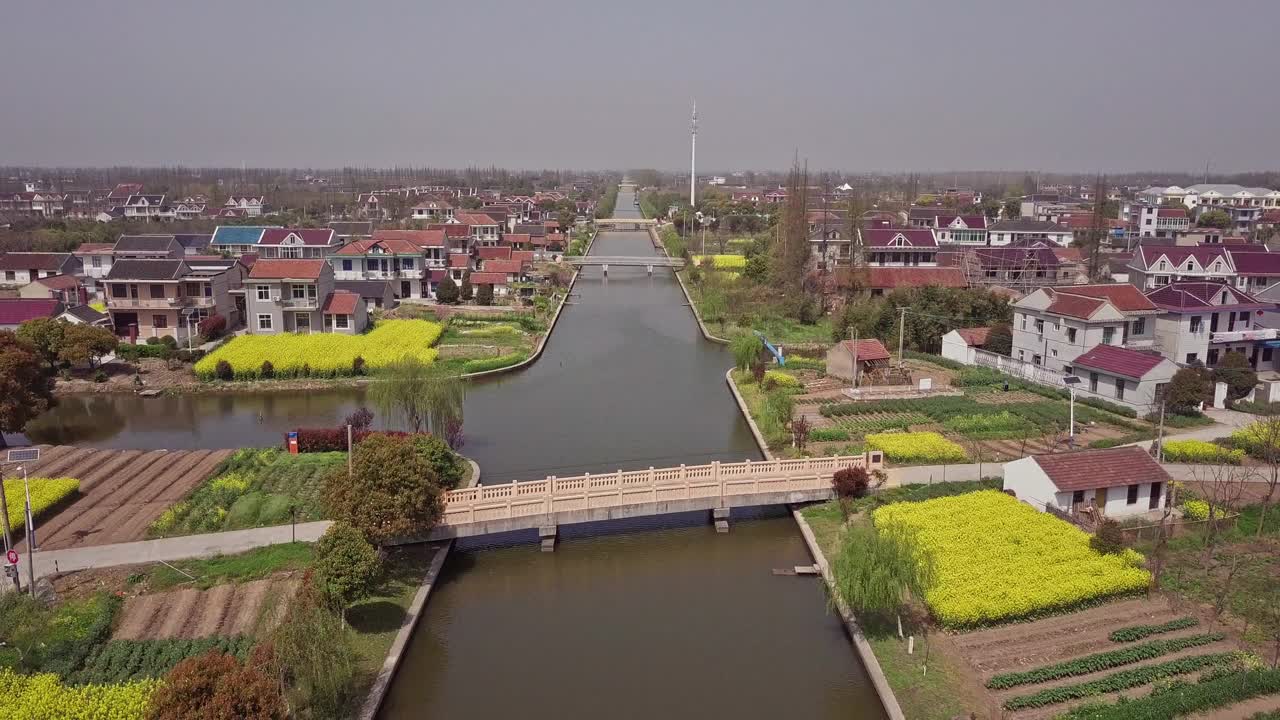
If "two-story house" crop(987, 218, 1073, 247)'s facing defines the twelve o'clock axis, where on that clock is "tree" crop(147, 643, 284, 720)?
The tree is roughly at 12 o'clock from the two-story house.

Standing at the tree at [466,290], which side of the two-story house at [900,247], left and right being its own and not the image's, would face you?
right

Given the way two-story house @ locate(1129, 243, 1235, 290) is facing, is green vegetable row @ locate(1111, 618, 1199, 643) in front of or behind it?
in front

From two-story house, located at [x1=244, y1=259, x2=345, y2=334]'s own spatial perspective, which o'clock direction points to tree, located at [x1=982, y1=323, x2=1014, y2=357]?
The tree is roughly at 10 o'clock from the two-story house.

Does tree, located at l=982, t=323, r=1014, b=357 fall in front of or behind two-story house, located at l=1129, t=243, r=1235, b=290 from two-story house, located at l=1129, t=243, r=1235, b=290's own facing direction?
in front

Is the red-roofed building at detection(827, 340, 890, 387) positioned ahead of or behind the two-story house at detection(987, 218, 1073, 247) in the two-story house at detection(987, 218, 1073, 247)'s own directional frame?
ahead

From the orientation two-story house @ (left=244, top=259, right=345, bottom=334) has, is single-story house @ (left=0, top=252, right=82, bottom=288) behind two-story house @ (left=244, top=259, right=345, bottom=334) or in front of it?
behind

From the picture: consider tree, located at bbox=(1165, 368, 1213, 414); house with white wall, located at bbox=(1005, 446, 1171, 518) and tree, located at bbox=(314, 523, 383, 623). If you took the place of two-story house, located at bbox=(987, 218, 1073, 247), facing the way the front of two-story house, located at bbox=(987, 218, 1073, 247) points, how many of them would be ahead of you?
3

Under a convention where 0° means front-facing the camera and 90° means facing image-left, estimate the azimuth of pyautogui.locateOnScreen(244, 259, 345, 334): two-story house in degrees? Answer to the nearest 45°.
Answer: approximately 0°

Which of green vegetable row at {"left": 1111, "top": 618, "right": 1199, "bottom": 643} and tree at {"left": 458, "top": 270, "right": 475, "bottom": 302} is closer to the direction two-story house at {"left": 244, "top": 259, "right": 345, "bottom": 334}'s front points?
the green vegetable row
